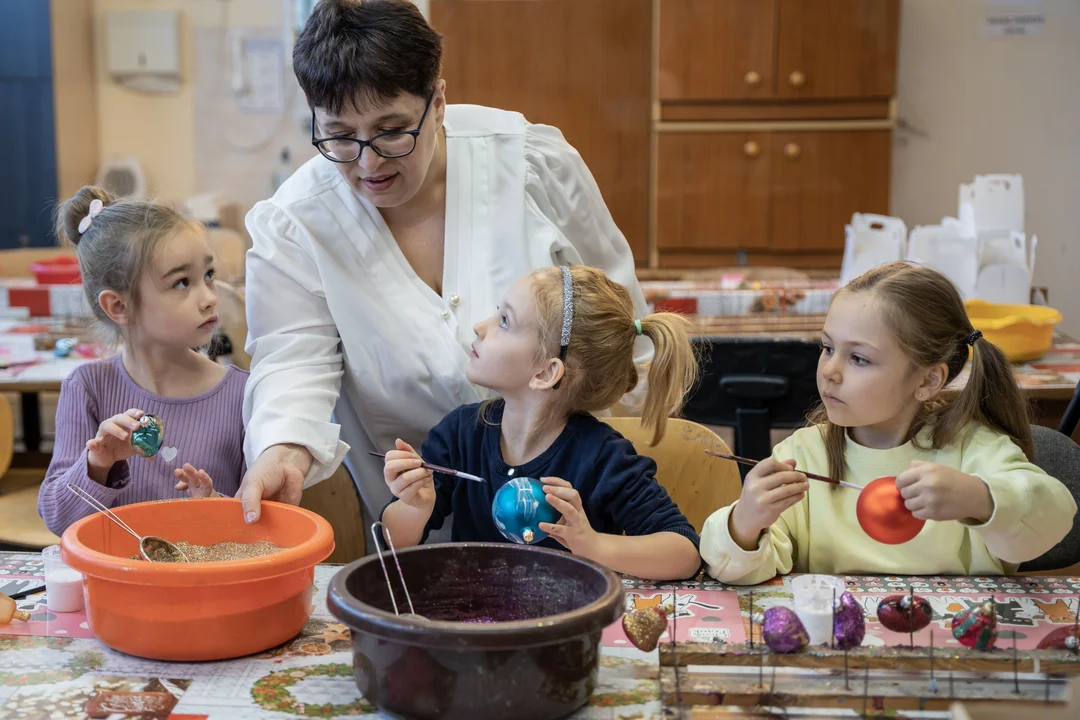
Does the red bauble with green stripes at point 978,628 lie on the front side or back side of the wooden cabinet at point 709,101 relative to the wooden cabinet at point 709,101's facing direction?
on the front side

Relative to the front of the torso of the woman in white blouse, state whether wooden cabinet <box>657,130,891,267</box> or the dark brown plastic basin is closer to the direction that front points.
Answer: the dark brown plastic basin

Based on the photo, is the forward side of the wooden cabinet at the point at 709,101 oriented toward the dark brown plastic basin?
yes

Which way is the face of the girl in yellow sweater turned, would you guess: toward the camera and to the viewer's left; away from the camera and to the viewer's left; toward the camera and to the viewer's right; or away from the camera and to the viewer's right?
toward the camera and to the viewer's left

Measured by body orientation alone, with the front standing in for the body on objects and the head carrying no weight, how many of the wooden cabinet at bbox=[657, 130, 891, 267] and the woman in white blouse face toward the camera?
2

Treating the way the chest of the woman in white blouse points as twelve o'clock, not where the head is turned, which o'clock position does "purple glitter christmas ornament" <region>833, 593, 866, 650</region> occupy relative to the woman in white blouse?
The purple glitter christmas ornament is roughly at 11 o'clock from the woman in white blouse.

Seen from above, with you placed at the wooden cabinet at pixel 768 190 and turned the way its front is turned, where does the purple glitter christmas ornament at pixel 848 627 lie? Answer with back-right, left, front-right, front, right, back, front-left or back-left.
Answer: front

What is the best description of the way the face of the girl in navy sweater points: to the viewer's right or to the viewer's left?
to the viewer's left

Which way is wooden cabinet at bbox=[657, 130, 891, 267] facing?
toward the camera

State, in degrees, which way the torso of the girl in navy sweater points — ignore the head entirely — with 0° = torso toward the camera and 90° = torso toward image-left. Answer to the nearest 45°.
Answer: approximately 45°

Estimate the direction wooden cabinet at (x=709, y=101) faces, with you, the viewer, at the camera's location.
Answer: facing the viewer
